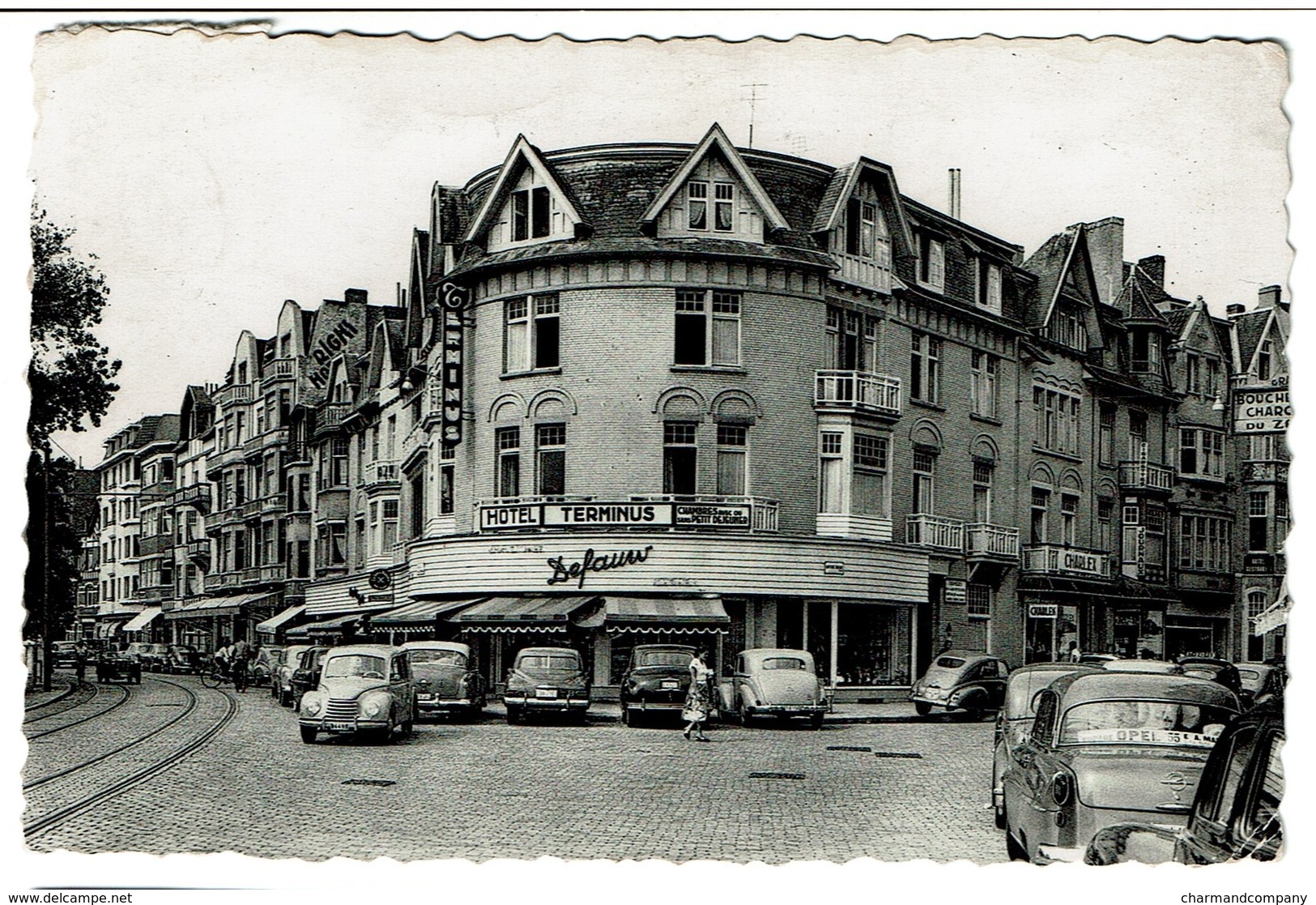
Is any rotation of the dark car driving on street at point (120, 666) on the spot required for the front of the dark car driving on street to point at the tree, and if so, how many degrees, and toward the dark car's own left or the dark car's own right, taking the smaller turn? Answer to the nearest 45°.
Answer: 0° — it already faces it

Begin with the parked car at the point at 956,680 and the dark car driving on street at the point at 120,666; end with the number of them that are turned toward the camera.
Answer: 1
